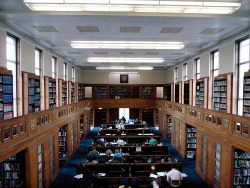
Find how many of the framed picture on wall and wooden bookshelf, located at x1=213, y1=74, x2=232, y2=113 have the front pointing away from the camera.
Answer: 0

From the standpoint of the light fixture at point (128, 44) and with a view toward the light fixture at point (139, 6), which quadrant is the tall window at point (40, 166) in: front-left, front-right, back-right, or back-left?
front-right

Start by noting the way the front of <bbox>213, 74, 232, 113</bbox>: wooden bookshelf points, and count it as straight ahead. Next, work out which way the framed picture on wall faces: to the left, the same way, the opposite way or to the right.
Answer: to the left

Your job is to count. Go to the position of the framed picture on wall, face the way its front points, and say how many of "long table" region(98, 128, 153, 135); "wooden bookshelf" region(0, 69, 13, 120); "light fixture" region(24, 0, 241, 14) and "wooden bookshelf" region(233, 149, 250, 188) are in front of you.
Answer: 4

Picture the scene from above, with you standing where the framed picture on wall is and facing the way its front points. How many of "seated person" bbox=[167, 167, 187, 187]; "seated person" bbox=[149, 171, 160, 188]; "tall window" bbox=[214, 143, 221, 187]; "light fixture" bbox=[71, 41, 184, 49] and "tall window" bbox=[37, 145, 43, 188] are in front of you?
5

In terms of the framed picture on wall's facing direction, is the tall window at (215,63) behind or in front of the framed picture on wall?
in front

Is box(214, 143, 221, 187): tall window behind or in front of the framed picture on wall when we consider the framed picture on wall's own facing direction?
in front

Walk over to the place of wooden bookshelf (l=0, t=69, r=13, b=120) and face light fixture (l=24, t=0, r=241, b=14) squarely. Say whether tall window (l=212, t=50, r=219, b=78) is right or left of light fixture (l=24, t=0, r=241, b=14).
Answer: left

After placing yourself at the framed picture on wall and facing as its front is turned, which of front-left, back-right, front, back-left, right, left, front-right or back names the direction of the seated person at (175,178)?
front

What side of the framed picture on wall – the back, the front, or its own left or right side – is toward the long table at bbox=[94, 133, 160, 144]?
front

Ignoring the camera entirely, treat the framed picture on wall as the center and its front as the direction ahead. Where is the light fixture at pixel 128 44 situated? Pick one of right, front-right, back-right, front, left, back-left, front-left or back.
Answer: front

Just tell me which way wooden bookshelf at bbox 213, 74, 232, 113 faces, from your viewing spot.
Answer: facing the viewer and to the left of the viewer

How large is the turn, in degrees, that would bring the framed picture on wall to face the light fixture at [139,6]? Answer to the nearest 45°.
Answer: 0° — it already faces it

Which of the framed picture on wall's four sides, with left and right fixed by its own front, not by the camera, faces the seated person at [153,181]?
front

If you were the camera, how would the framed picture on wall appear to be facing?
facing the viewer

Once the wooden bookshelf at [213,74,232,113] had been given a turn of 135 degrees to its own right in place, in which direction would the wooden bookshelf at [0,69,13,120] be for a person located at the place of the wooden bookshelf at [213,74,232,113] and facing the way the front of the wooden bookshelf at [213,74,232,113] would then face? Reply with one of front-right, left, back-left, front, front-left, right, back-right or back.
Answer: back-left

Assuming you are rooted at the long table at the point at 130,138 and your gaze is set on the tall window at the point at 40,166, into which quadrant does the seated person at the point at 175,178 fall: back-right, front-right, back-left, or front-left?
front-left
